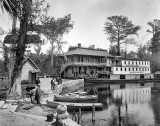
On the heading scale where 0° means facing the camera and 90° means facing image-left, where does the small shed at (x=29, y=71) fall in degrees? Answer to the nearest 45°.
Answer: approximately 315°

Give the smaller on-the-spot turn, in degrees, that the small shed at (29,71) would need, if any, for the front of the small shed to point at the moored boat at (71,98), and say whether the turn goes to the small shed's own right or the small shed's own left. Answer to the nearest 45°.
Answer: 0° — it already faces it
